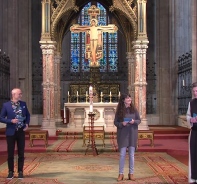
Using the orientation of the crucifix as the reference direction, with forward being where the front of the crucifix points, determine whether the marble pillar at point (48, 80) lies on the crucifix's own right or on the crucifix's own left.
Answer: on the crucifix's own right

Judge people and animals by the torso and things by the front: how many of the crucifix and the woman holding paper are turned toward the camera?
2

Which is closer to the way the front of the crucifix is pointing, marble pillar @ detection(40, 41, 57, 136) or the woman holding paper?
the woman holding paper

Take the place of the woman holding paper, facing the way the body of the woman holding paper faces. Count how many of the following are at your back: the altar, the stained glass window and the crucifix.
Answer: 3

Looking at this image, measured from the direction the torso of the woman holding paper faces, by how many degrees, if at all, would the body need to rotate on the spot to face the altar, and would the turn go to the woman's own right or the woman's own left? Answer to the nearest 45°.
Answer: approximately 180°

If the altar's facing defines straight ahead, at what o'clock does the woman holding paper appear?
The woman holding paper is roughly at 12 o'clock from the altar.

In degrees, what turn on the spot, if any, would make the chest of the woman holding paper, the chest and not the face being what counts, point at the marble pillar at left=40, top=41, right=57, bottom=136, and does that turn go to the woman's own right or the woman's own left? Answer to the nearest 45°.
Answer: approximately 180°

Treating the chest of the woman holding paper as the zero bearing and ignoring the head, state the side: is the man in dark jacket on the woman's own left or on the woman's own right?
on the woman's own right

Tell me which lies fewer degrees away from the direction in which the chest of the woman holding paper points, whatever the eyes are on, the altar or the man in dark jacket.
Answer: the man in dark jacket

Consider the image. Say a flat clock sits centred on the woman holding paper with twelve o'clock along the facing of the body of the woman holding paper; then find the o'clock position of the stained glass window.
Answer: The stained glass window is roughly at 6 o'clock from the woman holding paper.

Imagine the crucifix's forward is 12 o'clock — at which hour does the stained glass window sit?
The stained glass window is roughly at 6 o'clock from the crucifix.

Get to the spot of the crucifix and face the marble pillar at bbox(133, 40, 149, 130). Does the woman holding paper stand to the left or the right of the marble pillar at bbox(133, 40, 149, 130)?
right

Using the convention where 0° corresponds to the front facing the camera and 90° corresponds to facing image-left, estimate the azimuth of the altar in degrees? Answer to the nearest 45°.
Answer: approximately 0°
